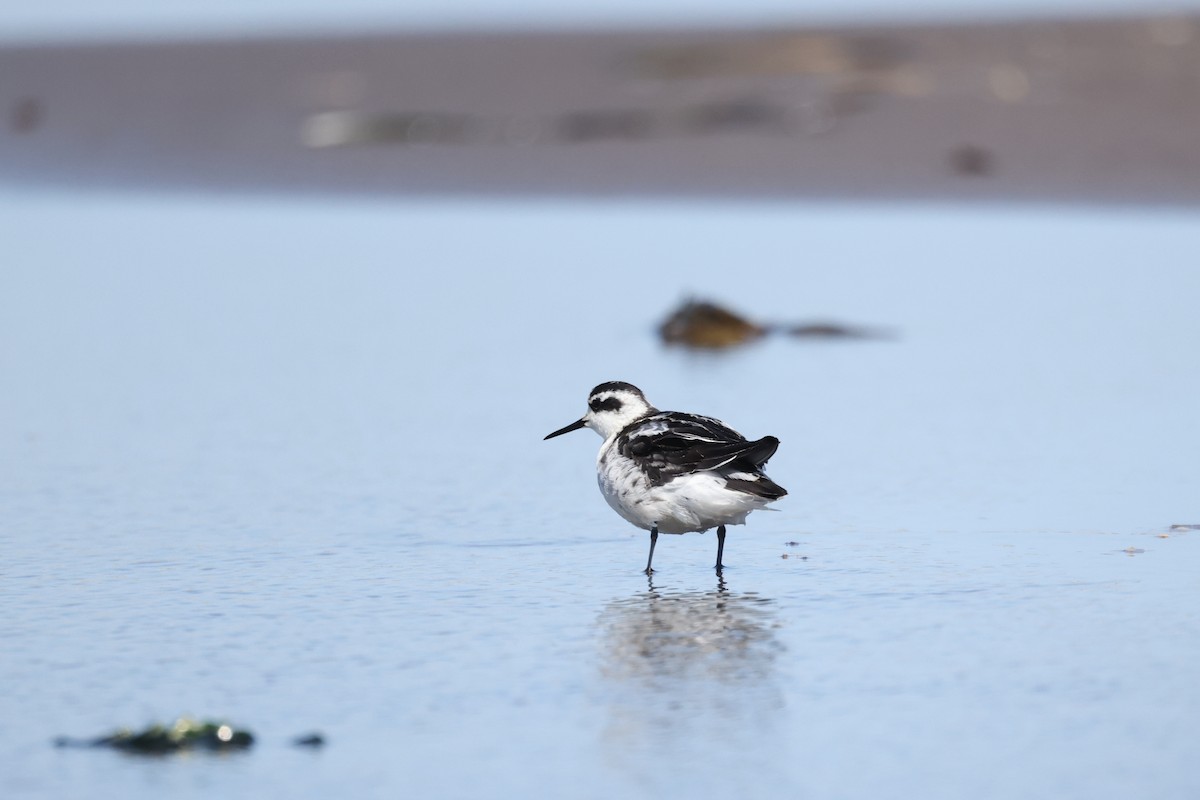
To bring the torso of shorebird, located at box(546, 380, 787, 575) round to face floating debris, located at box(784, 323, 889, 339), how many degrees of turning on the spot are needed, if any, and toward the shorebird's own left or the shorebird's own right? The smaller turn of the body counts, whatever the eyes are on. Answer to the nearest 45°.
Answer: approximately 90° to the shorebird's own right

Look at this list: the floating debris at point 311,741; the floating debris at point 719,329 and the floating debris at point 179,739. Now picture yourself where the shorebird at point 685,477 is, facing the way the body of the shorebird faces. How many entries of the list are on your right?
1

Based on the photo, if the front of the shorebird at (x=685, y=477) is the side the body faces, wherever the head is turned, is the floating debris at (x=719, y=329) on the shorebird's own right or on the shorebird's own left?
on the shorebird's own right

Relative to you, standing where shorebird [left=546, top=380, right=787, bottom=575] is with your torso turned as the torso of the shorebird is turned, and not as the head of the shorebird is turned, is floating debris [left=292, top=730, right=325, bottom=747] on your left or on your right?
on your left

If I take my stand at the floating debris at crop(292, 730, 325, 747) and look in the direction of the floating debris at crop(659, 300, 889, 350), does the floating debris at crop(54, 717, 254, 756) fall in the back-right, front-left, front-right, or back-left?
back-left

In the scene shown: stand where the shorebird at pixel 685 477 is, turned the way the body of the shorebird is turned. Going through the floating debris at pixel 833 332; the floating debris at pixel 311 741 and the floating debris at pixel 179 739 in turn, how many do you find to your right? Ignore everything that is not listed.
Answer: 1

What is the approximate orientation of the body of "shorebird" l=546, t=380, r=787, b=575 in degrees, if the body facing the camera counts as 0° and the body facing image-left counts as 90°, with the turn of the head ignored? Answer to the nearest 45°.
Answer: approximately 90°

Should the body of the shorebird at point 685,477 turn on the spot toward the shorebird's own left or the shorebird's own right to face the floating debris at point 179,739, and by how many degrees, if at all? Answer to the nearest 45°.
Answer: approximately 45° to the shorebird's own left
